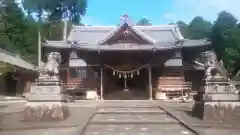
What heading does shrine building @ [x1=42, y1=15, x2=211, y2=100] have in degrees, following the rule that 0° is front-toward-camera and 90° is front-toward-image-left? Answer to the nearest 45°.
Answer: approximately 0°

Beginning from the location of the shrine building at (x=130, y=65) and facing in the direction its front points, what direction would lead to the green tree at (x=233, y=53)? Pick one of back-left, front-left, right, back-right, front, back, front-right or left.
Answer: back-left
